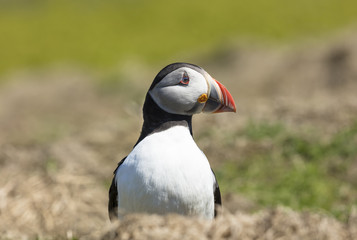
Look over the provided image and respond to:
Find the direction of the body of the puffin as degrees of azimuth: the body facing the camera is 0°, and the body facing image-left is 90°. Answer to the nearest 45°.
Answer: approximately 0°
